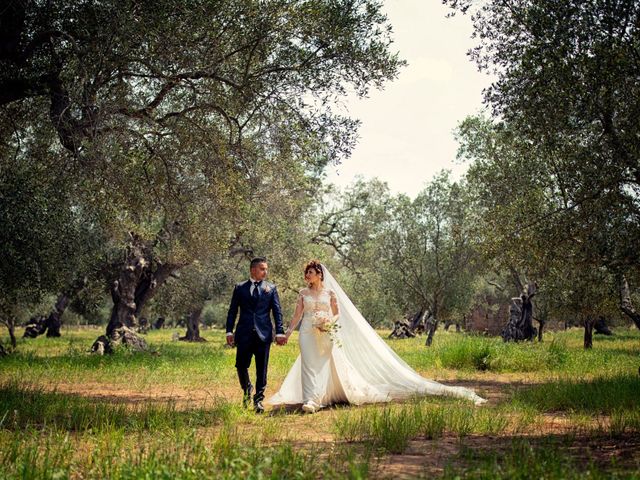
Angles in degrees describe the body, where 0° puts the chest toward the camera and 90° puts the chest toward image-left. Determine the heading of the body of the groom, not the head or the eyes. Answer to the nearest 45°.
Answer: approximately 0°

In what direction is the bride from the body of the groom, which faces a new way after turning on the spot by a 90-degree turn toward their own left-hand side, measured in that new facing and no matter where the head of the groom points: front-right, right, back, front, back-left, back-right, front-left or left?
front-left
